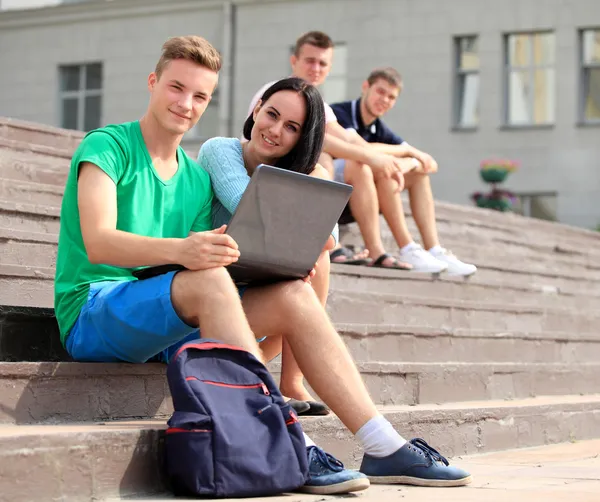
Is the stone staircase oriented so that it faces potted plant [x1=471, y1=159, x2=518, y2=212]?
no

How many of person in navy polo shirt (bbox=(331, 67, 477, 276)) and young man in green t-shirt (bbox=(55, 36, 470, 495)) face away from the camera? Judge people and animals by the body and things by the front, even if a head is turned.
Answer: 0

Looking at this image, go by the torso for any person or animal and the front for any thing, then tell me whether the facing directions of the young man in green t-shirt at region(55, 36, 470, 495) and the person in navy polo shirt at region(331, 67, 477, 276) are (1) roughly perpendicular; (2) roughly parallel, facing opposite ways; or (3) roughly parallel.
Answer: roughly parallel

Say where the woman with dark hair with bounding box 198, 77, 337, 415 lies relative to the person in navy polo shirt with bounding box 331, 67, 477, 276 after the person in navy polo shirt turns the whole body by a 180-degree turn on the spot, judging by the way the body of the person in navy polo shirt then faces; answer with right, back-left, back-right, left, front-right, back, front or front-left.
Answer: back-left

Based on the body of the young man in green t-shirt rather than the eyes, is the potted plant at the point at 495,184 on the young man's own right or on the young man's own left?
on the young man's own left

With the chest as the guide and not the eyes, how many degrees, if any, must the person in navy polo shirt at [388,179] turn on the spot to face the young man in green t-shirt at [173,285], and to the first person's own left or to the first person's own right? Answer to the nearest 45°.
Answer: approximately 45° to the first person's own right

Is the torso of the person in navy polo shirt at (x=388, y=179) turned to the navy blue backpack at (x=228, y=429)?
no

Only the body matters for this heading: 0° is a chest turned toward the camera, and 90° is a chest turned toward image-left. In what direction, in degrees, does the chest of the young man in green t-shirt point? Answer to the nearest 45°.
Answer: approximately 315°

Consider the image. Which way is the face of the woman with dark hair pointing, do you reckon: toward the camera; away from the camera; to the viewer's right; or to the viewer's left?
toward the camera

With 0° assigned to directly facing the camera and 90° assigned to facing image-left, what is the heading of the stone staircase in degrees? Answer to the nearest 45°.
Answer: approximately 315°
